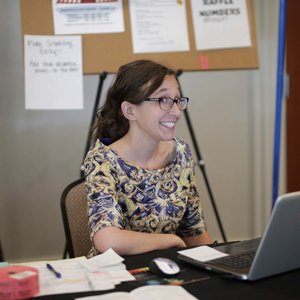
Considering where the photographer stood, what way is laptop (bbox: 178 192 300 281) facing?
facing away from the viewer and to the left of the viewer

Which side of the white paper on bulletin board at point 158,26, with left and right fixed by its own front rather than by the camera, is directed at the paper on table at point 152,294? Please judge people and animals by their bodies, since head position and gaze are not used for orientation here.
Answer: front

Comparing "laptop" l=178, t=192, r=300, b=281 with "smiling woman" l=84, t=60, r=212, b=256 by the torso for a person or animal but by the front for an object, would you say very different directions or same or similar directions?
very different directions

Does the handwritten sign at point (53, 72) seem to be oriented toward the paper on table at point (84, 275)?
yes

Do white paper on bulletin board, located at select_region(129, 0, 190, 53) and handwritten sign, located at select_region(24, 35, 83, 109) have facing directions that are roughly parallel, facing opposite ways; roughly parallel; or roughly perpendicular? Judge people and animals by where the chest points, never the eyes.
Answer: roughly parallel

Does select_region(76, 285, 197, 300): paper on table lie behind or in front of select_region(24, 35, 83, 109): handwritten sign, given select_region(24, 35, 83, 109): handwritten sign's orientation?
in front

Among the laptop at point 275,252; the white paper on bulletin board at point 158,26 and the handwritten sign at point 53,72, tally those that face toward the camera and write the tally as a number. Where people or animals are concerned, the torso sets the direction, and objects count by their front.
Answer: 2

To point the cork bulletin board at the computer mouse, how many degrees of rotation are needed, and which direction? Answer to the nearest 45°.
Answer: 0° — it already faces it

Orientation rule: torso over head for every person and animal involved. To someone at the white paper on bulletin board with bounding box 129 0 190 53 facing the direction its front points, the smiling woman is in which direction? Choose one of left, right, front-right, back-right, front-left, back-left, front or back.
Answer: front

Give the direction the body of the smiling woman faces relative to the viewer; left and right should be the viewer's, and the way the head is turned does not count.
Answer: facing the viewer and to the right of the viewer

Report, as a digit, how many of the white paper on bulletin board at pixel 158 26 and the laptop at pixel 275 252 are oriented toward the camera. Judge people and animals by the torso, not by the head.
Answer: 1

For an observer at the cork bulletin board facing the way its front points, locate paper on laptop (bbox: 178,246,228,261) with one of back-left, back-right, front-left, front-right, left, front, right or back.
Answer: front

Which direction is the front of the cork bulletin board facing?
toward the camera

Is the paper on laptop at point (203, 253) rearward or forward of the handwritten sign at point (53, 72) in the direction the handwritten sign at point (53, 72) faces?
forward

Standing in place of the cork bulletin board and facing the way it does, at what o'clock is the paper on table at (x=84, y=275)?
The paper on table is roughly at 12 o'clock from the cork bulletin board.

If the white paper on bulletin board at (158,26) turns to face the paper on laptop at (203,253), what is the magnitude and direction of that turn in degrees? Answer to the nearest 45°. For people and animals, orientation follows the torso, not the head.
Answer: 0° — it already faces it

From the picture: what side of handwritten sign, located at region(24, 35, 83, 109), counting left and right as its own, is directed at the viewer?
front
